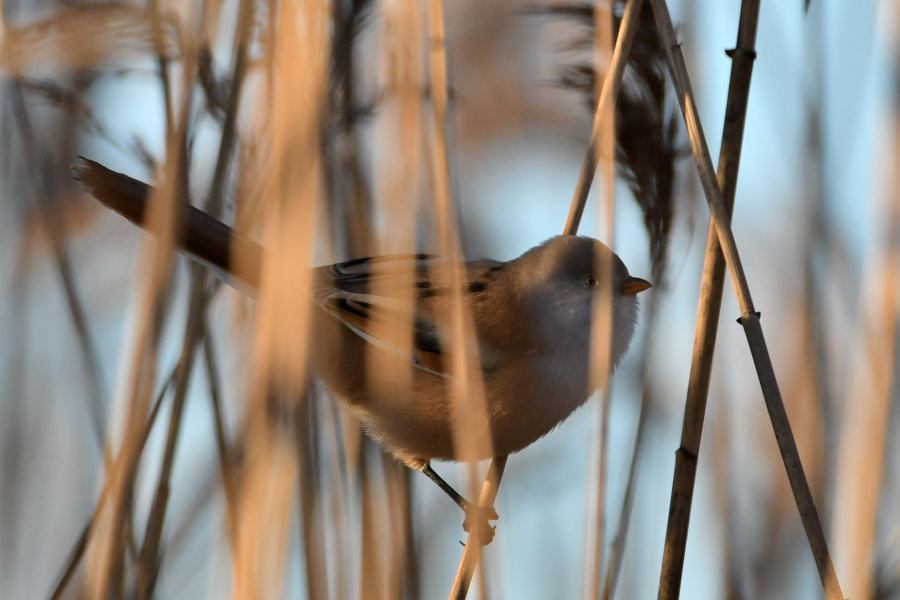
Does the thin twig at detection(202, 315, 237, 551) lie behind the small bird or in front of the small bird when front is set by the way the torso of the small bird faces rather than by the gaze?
behind

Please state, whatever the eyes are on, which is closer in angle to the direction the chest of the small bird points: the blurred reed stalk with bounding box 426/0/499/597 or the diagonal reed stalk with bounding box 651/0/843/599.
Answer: the diagonal reed stalk

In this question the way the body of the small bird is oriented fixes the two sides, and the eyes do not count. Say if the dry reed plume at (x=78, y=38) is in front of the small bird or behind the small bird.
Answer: behind

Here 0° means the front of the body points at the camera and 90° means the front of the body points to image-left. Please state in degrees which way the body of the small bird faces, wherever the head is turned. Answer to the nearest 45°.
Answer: approximately 270°

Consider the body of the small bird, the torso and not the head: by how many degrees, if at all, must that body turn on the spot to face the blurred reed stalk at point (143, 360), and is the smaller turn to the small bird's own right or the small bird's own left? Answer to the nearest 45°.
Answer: approximately 135° to the small bird's own right

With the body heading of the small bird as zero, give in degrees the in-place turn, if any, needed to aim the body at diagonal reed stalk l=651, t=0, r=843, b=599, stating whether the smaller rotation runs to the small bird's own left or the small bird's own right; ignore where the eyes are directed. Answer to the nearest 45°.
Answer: approximately 45° to the small bird's own right

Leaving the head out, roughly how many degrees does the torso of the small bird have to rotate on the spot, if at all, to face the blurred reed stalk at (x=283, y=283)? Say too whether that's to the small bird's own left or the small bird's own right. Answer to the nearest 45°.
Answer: approximately 135° to the small bird's own right

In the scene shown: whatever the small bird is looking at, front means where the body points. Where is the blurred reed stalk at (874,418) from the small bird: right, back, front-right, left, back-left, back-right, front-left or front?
front-right
